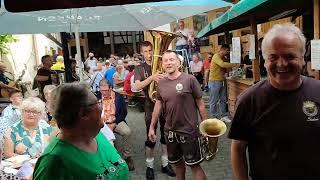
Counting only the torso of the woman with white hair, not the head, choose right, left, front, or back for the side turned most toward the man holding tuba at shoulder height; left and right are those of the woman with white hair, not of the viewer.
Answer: left

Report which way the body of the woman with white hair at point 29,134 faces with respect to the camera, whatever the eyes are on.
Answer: toward the camera

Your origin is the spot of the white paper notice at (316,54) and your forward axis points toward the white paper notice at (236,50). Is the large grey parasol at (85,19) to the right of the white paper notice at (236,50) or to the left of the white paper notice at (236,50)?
left

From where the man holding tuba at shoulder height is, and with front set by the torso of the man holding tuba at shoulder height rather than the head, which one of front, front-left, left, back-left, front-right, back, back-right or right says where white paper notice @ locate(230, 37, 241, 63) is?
left

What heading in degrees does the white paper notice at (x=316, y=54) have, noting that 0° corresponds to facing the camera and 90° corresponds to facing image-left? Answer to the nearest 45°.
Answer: approximately 0°

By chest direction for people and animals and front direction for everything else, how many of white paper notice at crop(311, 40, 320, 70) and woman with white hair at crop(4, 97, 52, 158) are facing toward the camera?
2

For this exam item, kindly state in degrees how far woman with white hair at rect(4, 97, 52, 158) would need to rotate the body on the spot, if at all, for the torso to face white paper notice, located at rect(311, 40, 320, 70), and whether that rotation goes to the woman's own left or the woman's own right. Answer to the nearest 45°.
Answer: approximately 45° to the woman's own left
